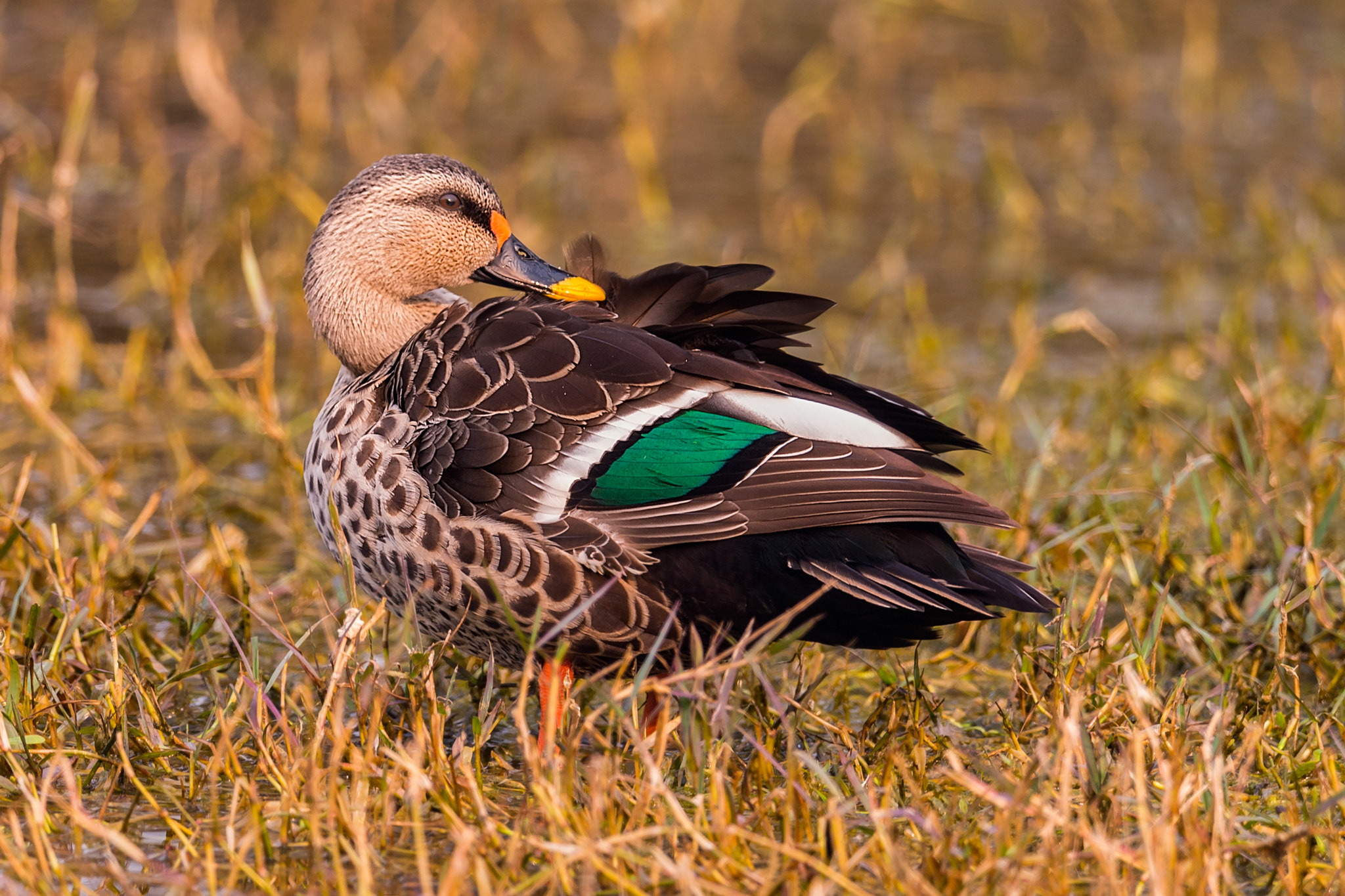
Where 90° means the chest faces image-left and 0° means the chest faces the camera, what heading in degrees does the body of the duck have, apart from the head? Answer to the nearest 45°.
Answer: approximately 90°
